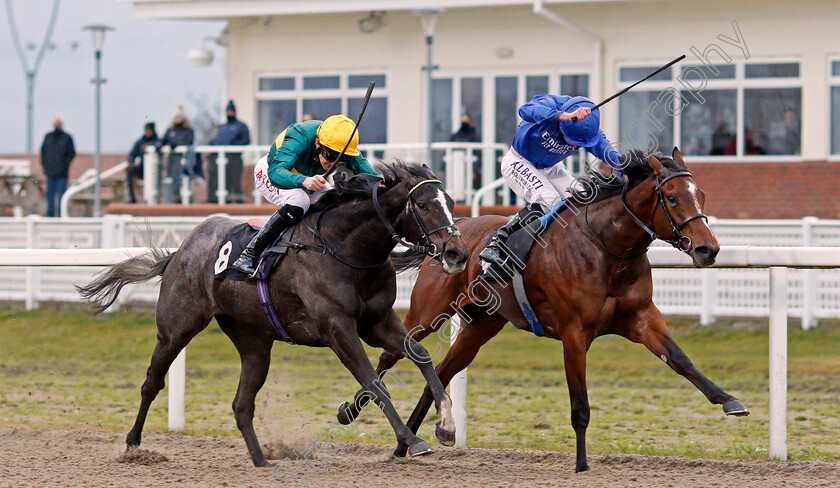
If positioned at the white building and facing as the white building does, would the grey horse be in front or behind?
in front

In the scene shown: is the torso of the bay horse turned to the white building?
no

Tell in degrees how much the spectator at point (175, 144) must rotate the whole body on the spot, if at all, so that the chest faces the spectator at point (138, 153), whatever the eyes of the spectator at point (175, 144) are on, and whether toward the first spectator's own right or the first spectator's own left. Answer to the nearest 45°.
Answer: approximately 135° to the first spectator's own right

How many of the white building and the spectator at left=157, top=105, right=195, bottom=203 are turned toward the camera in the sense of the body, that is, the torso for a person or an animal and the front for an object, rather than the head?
2

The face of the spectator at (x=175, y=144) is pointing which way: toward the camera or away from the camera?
toward the camera

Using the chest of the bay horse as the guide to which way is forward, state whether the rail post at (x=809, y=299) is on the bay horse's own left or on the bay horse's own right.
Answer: on the bay horse's own left

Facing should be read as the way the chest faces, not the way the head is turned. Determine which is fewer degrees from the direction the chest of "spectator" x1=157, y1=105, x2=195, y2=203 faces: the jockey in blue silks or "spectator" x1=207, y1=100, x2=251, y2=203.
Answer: the jockey in blue silks

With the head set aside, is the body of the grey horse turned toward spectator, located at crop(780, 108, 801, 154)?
no

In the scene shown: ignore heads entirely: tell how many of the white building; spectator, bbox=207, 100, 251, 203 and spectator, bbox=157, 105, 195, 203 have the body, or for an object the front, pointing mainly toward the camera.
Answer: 3

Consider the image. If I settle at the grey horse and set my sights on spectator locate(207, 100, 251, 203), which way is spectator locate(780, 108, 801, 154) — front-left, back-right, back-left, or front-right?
front-right

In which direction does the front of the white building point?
toward the camera

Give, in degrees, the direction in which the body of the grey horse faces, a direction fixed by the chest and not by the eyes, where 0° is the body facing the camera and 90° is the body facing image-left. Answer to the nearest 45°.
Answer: approximately 315°

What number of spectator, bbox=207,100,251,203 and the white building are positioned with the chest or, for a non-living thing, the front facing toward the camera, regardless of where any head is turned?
2

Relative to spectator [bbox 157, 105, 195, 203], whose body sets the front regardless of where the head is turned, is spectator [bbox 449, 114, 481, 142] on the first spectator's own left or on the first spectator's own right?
on the first spectator's own left

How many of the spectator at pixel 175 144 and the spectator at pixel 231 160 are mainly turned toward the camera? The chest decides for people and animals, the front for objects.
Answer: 2

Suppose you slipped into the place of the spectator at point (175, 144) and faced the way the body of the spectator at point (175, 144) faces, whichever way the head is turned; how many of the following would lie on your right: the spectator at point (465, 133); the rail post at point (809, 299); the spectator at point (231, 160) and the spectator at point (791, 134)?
0

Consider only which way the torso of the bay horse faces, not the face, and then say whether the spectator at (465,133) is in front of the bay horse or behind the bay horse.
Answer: behind

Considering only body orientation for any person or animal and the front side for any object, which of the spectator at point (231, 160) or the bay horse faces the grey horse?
the spectator
